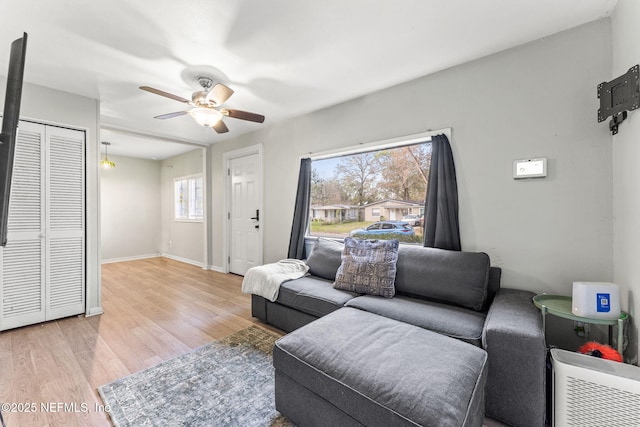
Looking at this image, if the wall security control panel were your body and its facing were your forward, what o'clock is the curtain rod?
The curtain rod is roughly at 3 o'clock from the wall security control panel.

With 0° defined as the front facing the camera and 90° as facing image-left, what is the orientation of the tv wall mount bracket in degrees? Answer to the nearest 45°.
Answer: approximately 45°

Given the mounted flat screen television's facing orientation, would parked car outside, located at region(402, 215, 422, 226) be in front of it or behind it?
in front

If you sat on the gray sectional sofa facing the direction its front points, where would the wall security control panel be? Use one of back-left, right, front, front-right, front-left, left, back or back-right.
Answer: back

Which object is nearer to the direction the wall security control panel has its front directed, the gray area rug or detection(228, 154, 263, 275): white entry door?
the gray area rug

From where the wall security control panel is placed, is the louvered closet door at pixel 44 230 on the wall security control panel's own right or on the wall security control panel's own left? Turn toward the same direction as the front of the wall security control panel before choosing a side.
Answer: on the wall security control panel's own right

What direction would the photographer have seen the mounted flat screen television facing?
facing to the right of the viewer

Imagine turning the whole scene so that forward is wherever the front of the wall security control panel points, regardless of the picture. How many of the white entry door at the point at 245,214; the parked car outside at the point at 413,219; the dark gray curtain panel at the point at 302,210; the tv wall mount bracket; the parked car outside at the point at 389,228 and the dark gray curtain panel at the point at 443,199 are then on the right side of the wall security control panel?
5

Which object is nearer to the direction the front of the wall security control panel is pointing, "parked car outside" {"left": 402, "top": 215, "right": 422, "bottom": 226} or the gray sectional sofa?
the gray sectional sofa

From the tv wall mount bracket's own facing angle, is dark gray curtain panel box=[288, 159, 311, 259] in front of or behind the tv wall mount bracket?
in front

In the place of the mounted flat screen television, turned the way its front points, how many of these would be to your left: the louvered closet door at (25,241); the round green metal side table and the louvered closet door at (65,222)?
2
